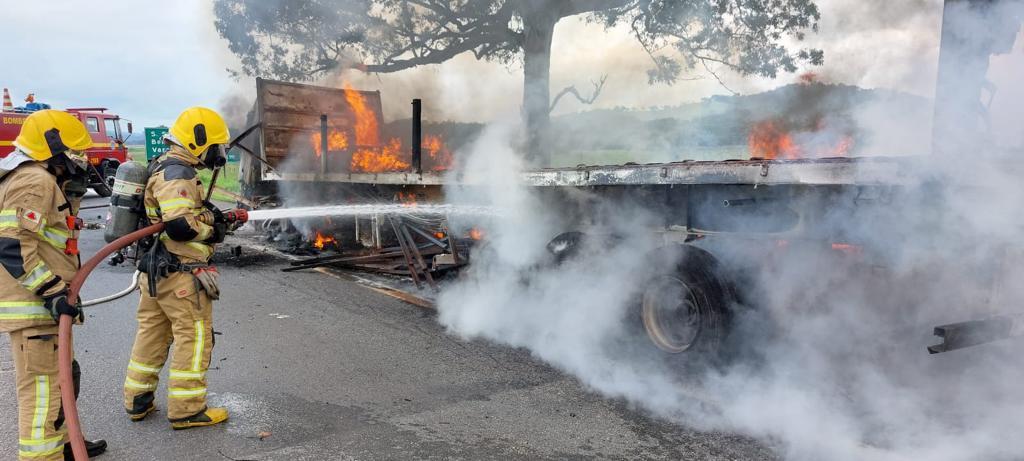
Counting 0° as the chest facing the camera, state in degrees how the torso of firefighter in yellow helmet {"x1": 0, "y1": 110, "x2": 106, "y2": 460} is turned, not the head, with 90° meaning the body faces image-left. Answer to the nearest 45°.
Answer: approximately 270°

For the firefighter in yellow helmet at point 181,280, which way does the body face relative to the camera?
to the viewer's right

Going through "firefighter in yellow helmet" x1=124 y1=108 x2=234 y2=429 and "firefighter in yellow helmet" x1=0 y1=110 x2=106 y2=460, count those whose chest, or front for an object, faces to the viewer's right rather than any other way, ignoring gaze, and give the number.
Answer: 2

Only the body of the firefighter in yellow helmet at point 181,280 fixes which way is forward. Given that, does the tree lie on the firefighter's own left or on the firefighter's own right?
on the firefighter's own left

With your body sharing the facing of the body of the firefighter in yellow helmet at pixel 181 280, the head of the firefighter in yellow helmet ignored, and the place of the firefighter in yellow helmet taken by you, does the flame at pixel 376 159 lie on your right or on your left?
on your left

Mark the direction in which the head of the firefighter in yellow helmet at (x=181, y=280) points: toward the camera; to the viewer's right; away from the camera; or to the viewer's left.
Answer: to the viewer's right

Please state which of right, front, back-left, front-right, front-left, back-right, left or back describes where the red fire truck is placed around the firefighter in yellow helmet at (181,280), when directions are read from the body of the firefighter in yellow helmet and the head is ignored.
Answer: left

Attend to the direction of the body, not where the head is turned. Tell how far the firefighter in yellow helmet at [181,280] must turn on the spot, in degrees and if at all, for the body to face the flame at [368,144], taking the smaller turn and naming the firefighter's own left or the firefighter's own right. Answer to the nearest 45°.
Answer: approximately 45° to the firefighter's own left

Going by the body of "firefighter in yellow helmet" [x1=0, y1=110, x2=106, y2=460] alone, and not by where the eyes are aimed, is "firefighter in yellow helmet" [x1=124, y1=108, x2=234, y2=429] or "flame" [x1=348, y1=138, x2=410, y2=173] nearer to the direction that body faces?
the firefighter in yellow helmet

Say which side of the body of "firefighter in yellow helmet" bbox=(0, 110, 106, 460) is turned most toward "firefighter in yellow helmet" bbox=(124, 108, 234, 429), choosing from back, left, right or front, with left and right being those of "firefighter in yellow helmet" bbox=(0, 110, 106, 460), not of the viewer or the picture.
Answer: front
